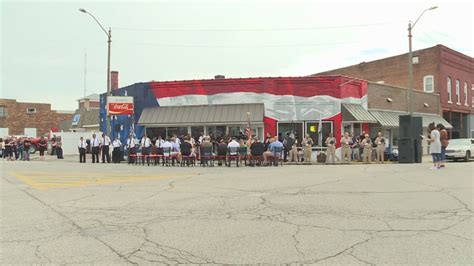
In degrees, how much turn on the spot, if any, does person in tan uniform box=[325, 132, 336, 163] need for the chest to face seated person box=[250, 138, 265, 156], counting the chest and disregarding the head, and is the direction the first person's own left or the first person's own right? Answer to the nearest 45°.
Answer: approximately 45° to the first person's own right

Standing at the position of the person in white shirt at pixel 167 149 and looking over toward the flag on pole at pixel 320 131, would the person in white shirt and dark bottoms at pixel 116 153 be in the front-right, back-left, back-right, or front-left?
back-left

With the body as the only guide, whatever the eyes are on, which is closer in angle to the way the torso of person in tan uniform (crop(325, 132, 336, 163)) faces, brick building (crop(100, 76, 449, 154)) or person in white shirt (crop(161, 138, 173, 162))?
the person in white shirt

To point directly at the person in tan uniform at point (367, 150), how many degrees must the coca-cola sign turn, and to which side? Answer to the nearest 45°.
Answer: approximately 45° to its left

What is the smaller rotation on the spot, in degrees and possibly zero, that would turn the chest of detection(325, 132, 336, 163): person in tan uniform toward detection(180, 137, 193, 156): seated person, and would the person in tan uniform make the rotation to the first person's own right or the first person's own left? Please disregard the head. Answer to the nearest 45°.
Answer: approximately 45° to the first person's own right

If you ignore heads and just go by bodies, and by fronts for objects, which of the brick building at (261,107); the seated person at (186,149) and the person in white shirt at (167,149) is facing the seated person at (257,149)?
the brick building

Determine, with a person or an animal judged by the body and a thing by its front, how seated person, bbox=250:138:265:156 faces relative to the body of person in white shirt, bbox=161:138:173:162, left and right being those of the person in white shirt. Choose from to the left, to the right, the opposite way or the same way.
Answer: the same way

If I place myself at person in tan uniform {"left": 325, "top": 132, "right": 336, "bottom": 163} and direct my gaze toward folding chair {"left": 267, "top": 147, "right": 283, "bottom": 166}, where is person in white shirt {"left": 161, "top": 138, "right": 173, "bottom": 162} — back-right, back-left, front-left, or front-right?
front-right

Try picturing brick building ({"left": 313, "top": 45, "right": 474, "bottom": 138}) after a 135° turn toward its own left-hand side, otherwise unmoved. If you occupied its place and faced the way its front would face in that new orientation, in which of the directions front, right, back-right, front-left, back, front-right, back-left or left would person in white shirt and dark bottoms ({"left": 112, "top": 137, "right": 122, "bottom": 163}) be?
back-left

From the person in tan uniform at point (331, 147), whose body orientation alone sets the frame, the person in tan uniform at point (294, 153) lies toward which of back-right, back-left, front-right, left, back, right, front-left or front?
right

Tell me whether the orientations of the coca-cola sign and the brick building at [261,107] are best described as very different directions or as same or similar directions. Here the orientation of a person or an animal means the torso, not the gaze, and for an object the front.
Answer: same or similar directions

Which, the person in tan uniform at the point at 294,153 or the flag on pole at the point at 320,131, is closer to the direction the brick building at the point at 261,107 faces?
the person in tan uniform

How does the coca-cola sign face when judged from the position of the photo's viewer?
facing the viewer
